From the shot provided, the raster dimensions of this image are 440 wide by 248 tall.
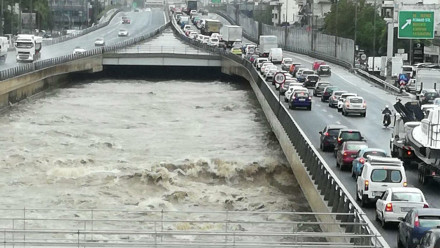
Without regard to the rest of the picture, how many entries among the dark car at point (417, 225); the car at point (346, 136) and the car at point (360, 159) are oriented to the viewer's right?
0

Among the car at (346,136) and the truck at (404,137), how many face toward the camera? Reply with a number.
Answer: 0

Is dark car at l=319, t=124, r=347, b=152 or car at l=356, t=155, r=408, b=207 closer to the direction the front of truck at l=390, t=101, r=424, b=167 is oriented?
the dark car

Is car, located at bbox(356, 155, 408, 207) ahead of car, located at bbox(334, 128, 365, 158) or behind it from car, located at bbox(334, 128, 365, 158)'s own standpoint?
behind

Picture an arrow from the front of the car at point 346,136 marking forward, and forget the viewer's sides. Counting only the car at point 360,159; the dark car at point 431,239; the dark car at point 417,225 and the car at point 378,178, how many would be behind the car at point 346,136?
4

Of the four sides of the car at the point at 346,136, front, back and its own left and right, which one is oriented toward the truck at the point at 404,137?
right

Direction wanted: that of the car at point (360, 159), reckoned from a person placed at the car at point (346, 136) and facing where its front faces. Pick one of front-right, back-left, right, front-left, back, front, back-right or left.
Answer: back

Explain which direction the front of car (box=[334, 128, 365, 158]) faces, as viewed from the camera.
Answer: facing away from the viewer

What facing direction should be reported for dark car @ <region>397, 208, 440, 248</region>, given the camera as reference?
facing away from the viewer and to the left of the viewer

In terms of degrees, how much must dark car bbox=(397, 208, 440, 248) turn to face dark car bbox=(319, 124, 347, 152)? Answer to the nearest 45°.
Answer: approximately 45° to its right

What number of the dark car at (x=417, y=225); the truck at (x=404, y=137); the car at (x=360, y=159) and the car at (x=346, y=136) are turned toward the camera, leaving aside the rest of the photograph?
0

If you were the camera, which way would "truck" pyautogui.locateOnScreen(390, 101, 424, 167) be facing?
facing away from the viewer and to the left of the viewer

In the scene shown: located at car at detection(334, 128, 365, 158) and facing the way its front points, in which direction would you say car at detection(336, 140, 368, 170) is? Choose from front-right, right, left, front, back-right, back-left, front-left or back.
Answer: back

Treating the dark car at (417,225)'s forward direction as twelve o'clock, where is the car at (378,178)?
The car is roughly at 1 o'clock from the dark car.

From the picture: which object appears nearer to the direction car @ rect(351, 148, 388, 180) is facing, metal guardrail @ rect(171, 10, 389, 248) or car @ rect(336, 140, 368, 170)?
the car
